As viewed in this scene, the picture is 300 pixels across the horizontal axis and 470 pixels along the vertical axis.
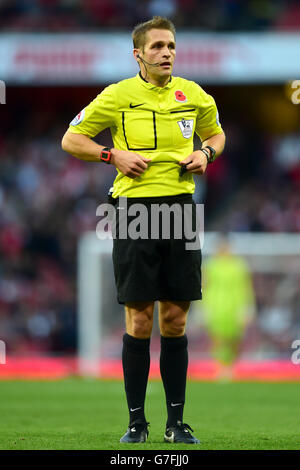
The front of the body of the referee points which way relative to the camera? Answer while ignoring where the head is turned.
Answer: toward the camera

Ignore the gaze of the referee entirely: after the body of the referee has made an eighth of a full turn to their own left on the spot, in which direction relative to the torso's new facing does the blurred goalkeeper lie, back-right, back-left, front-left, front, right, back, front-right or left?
back-left

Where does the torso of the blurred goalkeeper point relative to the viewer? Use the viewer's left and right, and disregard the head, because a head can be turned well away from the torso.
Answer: facing the viewer
